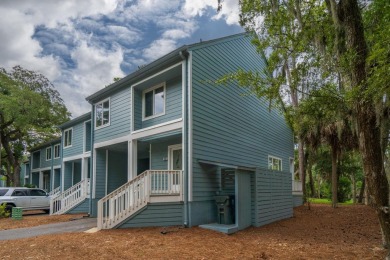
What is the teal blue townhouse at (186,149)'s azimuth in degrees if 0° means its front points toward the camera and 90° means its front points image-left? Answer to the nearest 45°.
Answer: approximately 45°

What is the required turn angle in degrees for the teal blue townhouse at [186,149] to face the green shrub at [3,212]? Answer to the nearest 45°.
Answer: approximately 90° to its right

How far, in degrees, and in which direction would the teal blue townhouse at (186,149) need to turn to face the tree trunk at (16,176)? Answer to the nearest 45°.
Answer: approximately 90° to its right

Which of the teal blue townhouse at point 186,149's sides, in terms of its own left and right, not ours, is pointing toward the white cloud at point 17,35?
right

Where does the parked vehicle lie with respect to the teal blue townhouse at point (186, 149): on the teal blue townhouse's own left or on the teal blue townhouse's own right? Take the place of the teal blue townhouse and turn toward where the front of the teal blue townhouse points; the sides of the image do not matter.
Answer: on the teal blue townhouse's own right
